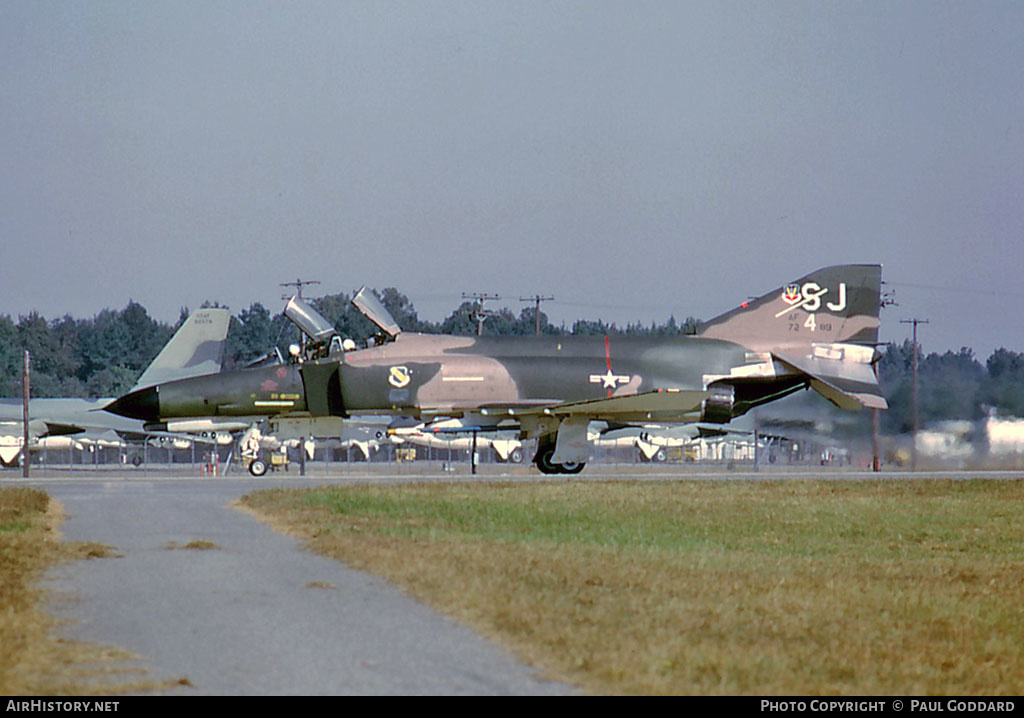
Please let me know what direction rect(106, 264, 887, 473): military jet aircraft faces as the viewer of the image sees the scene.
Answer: facing to the left of the viewer
